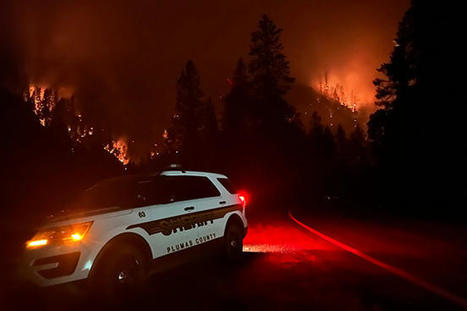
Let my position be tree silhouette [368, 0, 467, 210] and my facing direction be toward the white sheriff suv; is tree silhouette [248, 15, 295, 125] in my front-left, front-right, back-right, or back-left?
back-right

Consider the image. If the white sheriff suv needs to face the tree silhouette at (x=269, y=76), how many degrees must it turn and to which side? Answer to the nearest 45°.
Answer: approximately 180°

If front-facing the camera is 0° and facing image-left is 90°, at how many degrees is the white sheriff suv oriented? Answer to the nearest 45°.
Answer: approximately 45°

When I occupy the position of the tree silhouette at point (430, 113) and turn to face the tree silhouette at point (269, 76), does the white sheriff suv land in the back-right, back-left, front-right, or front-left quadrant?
back-left

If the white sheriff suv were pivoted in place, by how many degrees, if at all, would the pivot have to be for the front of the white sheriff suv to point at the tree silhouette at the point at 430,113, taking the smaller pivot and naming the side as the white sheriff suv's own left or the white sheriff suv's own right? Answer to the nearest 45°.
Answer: approximately 180°
